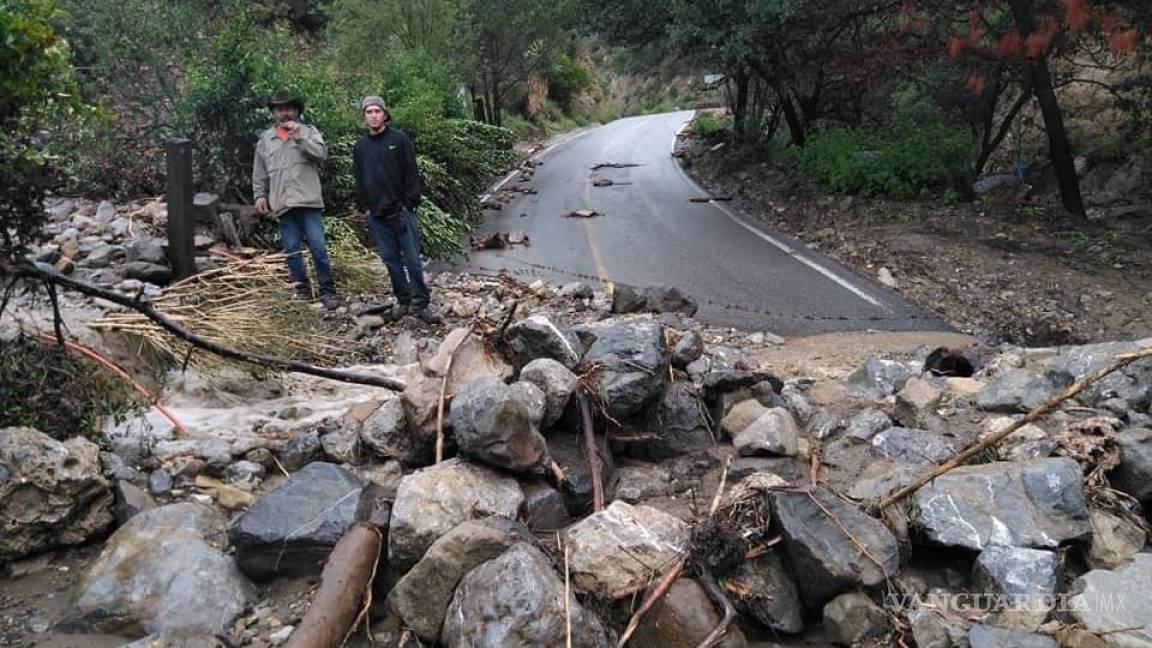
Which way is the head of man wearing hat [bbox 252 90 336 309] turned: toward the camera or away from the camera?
toward the camera

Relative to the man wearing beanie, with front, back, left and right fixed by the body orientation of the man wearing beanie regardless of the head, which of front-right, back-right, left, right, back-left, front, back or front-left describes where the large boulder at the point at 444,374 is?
front

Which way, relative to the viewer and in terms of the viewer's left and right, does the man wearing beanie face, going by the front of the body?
facing the viewer

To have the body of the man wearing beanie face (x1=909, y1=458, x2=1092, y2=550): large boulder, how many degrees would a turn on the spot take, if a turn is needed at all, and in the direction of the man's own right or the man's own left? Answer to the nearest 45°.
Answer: approximately 45° to the man's own left

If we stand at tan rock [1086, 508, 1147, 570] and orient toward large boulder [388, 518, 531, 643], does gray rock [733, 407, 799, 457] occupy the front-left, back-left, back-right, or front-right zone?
front-right

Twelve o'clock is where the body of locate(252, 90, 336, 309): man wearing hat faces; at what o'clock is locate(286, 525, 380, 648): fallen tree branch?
The fallen tree branch is roughly at 12 o'clock from the man wearing hat.

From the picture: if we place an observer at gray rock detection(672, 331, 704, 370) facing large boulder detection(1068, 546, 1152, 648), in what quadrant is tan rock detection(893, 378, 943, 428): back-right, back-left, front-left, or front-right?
front-left

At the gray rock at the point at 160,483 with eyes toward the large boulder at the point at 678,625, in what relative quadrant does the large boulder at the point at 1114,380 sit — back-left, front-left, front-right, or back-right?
front-left

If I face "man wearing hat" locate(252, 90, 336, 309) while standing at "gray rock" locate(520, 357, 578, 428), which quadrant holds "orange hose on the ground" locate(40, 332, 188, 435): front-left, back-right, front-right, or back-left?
front-left

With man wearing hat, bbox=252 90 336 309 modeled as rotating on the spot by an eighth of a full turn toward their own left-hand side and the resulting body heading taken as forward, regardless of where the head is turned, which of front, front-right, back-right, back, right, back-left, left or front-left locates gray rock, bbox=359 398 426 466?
front-right

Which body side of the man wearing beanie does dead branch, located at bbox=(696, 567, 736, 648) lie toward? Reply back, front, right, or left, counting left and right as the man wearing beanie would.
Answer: front

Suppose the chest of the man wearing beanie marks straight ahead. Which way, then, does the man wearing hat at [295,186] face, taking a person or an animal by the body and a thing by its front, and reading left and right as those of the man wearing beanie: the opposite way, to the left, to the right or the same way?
the same way

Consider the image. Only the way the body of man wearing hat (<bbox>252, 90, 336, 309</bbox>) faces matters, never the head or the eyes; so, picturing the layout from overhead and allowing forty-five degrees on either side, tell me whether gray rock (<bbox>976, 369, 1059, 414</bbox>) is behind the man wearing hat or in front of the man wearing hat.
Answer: in front

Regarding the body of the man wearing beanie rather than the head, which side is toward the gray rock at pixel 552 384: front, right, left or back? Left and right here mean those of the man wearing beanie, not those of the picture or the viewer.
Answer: front

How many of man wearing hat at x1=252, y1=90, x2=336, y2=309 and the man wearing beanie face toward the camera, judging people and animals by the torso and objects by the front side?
2

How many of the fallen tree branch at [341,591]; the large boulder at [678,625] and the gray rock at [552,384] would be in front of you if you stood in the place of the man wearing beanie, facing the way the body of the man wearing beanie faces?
3

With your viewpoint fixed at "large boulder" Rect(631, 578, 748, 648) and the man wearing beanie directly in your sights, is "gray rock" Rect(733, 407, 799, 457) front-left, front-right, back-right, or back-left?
front-right

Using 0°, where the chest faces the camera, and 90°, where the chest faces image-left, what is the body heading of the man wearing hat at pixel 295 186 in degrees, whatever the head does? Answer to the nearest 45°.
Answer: approximately 0°

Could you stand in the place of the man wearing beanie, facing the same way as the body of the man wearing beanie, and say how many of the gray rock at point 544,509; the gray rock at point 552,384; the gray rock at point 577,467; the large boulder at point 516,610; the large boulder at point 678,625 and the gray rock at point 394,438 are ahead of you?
6

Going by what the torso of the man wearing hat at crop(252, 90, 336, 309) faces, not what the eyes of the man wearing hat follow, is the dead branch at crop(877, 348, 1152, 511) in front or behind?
in front

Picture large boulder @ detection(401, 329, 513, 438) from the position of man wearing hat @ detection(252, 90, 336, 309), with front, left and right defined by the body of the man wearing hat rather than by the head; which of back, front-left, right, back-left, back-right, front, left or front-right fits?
front
